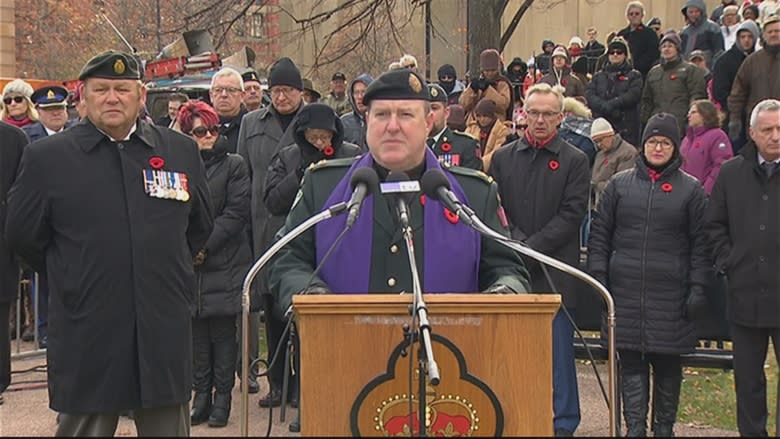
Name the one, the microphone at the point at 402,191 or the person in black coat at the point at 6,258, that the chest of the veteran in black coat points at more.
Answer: the microphone

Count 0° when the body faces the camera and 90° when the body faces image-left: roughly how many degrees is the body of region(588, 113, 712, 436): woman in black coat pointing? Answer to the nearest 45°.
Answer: approximately 0°

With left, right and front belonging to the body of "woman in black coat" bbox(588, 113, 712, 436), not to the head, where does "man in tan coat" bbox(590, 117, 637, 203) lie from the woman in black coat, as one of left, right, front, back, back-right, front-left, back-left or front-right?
back

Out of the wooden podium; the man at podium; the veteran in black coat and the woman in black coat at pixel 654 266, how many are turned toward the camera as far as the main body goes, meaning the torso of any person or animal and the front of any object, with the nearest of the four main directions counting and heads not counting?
4

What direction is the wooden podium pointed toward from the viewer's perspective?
toward the camera

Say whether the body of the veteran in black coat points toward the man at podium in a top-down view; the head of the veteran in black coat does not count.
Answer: no

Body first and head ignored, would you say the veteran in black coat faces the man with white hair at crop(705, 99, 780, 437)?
no

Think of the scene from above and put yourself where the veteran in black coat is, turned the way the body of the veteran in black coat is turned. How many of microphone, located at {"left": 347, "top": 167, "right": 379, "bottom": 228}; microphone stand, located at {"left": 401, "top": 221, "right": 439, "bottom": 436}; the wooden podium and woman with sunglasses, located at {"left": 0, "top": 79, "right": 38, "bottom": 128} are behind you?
1

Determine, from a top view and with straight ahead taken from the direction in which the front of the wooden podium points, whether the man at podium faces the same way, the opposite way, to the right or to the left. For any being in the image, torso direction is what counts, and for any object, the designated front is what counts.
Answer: the same way

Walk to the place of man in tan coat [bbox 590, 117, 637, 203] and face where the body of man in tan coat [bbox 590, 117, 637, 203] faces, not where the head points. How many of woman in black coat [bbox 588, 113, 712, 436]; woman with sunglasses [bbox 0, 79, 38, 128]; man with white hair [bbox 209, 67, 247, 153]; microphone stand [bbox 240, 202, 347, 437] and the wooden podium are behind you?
0

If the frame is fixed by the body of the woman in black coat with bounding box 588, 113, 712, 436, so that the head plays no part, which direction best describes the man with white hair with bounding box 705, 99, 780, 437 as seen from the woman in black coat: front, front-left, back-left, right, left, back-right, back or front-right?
left

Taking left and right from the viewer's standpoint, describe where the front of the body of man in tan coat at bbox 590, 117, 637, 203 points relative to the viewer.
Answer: facing the viewer and to the left of the viewer

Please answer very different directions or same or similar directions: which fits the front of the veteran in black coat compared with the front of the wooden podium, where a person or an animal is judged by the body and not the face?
same or similar directions
